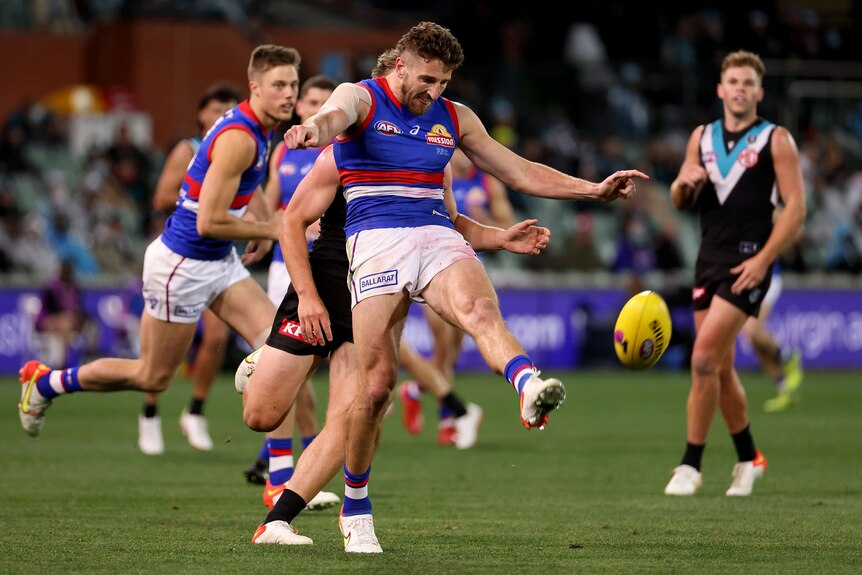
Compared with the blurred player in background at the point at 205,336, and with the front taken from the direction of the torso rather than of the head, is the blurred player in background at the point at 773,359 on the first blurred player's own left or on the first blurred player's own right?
on the first blurred player's own left

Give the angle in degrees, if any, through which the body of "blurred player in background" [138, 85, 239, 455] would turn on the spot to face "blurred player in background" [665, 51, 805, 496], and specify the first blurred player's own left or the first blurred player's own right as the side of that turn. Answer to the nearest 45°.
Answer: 0° — they already face them

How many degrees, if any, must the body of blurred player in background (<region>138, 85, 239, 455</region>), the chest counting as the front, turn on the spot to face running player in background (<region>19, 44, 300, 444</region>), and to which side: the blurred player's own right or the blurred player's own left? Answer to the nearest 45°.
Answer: approximately 45° to the blurred player's own right
